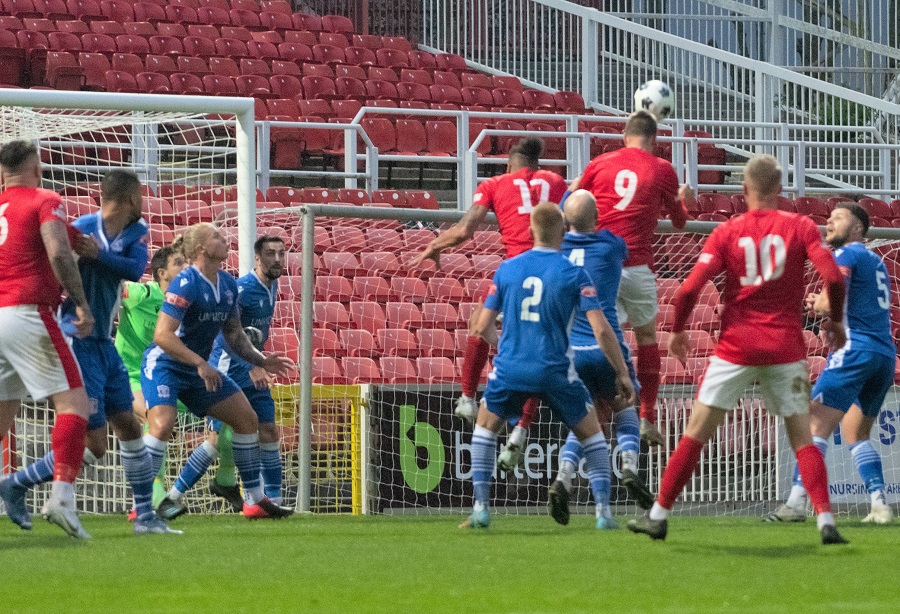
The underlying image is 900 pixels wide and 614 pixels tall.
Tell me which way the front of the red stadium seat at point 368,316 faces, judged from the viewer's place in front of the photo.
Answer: facing the viewer

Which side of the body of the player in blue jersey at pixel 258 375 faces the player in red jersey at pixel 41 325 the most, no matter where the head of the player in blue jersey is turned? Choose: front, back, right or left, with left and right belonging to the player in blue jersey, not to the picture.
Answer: right

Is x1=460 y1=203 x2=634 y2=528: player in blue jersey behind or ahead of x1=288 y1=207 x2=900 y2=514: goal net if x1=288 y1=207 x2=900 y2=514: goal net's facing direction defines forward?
ahead

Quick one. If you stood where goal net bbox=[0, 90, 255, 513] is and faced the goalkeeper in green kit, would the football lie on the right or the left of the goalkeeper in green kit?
left

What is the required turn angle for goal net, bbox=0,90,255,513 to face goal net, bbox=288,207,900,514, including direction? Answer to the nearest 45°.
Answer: approximately 90° to its left

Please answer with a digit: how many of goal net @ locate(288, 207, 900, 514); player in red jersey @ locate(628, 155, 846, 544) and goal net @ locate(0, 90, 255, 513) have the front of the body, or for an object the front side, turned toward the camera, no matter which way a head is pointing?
2

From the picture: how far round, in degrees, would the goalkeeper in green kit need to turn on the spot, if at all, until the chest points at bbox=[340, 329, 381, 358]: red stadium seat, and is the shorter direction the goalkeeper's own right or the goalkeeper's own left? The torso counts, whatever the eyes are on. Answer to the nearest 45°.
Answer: approximately 90° to the goalkeeper's own left

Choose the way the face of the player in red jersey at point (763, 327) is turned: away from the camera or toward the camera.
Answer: away from the camera

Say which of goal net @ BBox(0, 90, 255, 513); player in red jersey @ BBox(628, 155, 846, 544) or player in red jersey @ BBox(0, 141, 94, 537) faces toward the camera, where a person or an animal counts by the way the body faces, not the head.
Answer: the goal net

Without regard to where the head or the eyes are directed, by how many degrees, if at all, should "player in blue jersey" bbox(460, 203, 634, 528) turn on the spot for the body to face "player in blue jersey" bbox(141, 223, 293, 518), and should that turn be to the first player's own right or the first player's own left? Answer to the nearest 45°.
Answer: approximately 90° to the first player's own left

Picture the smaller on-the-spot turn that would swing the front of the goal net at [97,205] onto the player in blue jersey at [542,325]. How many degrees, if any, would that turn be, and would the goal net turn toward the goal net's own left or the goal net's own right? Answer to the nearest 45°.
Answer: approximately 45° to the goal net's own left

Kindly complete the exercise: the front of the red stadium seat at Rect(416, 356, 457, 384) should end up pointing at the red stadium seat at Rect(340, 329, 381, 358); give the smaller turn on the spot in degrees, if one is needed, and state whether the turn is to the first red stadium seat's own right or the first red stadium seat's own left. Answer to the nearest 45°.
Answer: approximately 90° to the first red stadium seat's own right

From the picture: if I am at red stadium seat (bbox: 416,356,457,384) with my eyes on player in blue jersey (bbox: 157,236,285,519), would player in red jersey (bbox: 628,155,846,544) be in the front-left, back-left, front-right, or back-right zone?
front-left

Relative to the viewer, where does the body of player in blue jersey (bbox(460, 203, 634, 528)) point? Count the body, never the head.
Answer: away from the camera

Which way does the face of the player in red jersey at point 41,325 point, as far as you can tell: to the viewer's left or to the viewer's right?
to the viewer's right

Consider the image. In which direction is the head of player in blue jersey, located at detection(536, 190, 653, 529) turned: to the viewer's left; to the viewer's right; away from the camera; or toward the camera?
away from the camera

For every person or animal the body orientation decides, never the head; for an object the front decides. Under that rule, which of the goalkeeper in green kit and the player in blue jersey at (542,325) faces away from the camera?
the player in blue jersey
